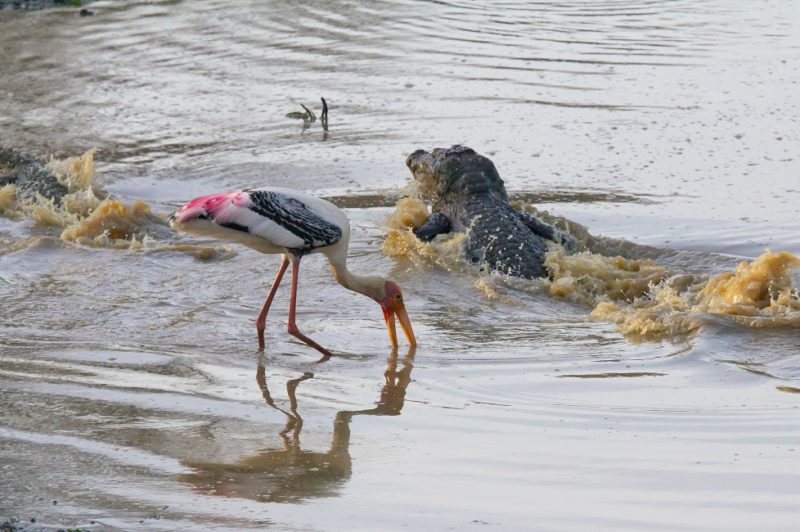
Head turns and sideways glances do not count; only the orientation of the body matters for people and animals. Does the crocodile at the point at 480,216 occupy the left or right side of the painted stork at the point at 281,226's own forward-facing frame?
on its left

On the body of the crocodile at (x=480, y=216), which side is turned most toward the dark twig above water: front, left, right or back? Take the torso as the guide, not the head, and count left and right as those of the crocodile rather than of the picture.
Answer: front

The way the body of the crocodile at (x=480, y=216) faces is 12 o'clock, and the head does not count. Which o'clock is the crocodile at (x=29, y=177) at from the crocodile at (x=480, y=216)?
the crocodile at (x=29, y=177) is roughly at 11 o'clock from the crocodile at (x=480, y=216).

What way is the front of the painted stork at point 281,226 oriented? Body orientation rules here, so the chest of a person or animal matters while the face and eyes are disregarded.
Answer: to the viewer's right

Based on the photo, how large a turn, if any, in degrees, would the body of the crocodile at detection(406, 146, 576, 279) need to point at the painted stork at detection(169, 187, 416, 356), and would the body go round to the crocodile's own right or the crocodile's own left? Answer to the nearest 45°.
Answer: approximately 135° to the crocodile's own left

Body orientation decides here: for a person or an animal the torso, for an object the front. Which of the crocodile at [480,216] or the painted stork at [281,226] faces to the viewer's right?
the painted stork

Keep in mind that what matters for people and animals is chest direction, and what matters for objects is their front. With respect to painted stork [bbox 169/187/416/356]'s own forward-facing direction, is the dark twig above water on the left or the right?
on its left

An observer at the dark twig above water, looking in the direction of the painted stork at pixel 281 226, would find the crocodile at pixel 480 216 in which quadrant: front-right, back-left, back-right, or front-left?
front-left

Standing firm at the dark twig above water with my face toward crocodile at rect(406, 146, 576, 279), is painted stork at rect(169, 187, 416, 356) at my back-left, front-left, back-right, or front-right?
front-right

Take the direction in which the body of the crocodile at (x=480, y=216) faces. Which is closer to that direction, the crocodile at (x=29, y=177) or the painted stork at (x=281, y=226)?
the crocodile

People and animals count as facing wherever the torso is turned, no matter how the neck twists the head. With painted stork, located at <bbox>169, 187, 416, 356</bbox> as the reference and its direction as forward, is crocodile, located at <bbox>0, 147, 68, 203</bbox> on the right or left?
on its left

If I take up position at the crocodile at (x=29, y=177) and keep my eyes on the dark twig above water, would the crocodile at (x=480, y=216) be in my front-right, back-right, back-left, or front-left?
front-right

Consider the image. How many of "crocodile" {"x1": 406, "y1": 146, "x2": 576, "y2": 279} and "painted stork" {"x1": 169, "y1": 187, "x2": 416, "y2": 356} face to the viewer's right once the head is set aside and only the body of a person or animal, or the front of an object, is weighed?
1

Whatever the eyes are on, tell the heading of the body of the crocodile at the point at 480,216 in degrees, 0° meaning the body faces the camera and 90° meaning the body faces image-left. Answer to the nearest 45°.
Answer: approximately 135°

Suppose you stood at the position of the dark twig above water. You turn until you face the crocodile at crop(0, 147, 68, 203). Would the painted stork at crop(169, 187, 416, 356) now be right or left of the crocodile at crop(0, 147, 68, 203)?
left

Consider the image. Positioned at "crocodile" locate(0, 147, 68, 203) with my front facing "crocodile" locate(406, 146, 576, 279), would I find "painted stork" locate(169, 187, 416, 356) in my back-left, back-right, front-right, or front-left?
front-right
